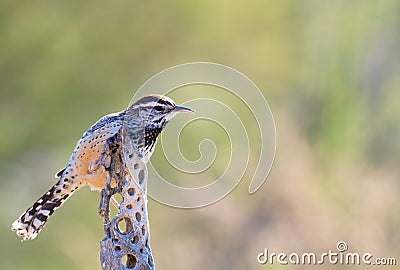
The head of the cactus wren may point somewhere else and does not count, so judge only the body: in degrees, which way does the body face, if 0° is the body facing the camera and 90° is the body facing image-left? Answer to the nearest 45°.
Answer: approximately 270°
